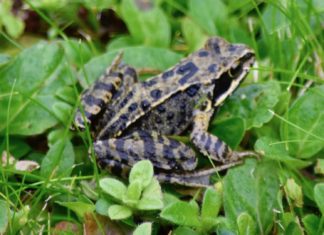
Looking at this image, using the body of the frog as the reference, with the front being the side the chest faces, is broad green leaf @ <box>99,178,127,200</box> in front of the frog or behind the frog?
behind

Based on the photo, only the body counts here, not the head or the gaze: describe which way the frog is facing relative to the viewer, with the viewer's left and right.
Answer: facing away from the viewer and to the right of the viewer

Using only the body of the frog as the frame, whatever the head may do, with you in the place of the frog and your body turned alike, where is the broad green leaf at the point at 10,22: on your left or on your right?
on your left

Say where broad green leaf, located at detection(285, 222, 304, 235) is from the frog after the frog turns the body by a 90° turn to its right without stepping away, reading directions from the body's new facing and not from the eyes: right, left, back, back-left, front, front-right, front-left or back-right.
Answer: front

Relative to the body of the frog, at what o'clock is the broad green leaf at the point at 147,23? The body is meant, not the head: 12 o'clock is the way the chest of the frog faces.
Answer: The broad green leaf is roughly at 10 o'clock from the frog.

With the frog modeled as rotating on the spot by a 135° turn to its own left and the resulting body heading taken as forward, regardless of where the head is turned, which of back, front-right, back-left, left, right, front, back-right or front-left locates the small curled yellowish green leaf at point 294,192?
back-left

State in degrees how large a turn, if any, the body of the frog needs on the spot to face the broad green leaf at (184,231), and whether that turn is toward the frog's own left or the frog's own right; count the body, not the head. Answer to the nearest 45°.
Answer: approximately 135° to the frog's own right

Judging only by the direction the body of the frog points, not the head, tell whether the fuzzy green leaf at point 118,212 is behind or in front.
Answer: behind

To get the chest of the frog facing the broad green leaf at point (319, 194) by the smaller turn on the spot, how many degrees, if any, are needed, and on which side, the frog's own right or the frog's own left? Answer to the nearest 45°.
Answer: approximately 90° to the frog's own right

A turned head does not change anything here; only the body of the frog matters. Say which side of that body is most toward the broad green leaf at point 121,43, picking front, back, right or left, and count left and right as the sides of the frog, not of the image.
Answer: left

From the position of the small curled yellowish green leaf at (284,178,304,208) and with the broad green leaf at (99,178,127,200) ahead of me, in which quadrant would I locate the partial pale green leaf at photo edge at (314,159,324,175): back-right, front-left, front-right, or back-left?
back-right

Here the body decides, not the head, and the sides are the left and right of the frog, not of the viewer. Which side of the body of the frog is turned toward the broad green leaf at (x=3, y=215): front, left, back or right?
back

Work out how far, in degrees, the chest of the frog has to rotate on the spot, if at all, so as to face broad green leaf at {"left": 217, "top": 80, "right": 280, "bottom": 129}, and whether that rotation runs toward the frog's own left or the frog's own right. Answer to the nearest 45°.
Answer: approximately 45° to the frog's own right
